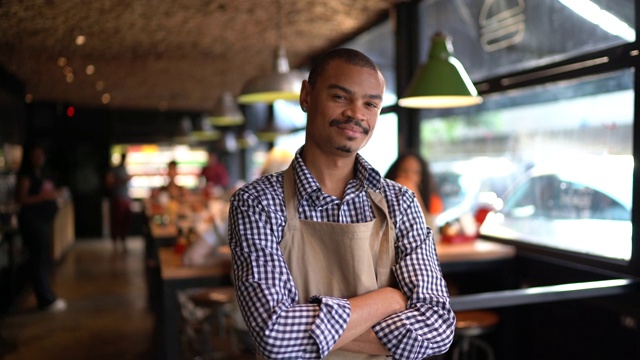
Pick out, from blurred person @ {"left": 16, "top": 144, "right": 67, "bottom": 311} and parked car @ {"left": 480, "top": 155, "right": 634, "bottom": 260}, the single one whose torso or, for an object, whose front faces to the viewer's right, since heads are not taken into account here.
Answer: the blurred person

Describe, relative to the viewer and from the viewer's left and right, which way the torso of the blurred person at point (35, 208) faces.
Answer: facing to the right of the viewer

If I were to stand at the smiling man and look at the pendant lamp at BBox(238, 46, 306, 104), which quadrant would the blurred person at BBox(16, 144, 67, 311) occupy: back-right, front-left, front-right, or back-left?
front-left

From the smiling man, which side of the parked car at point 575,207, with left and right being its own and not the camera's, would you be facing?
left

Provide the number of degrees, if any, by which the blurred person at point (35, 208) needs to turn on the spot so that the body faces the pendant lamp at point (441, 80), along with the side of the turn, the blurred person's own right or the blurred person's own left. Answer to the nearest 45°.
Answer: approximately 45° to the blurred person's own right

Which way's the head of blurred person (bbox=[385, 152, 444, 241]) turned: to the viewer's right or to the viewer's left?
to the viewer's left

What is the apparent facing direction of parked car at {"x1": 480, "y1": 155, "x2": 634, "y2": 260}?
to the viewer's left

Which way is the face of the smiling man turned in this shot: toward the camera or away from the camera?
toward the camera

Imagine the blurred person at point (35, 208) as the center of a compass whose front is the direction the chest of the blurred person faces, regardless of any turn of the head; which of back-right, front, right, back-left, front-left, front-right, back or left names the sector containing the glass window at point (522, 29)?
front-right
